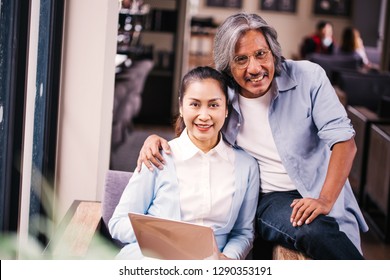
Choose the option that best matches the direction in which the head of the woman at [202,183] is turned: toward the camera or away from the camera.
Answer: toward the camera

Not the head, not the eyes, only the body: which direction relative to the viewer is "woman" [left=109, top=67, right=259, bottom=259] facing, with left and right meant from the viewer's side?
facing the viewer
